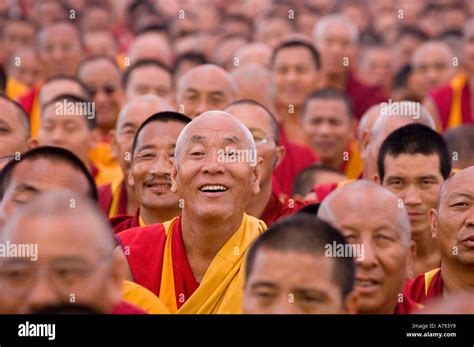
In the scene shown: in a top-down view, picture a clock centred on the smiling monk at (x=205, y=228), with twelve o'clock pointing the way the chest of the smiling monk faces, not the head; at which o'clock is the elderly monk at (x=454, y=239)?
The elderly monk is roughly at 9 o'clock from the smiling monk.

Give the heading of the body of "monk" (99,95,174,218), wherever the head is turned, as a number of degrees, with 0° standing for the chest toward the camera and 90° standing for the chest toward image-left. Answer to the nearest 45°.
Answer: approximately 0°

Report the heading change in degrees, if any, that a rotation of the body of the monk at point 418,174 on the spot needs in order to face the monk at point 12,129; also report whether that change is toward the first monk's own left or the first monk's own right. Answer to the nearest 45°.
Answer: approximately 90° to the first monk's own right

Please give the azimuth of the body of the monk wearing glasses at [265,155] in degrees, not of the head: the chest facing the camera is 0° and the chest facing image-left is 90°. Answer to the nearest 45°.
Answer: approximately 45°

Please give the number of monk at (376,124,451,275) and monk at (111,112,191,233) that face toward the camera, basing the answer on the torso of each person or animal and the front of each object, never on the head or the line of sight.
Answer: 2

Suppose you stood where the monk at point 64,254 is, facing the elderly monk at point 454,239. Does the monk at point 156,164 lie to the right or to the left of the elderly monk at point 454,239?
left

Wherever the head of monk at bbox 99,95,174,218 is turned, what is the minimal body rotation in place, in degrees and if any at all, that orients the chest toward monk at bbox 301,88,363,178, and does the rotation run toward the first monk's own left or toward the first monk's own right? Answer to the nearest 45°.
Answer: approximately 135° to the first monk's own left
